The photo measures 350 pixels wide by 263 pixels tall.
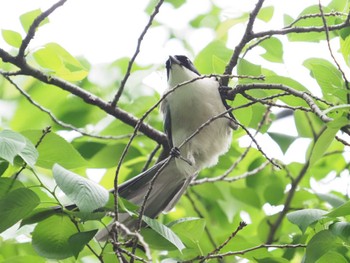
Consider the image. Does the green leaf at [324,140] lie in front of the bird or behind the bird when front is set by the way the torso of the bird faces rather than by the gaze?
in front

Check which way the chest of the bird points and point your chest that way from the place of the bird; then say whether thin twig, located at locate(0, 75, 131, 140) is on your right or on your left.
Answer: on your right

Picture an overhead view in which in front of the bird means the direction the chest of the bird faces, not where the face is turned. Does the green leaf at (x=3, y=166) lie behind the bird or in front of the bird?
in front

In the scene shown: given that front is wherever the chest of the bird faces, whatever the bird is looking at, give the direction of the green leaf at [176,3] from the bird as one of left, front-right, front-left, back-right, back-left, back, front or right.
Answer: back

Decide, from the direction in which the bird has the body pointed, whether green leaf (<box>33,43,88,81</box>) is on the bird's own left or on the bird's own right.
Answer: on the bird's own right

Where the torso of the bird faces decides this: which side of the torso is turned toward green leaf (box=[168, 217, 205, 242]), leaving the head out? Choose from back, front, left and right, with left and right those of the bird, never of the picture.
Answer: front

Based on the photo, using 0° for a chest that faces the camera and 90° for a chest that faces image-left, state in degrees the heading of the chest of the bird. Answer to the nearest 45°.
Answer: approximately 0°

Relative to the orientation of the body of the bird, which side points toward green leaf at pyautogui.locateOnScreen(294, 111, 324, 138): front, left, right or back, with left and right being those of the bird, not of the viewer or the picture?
left

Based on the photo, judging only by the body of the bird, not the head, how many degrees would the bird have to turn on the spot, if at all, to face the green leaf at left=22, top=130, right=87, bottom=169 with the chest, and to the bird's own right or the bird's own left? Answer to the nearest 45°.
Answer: approximately 45° to the bird's own right

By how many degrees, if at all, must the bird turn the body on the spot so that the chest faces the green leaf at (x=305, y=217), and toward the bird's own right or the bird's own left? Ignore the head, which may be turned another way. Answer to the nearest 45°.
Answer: approximately 90° to the bird's own left

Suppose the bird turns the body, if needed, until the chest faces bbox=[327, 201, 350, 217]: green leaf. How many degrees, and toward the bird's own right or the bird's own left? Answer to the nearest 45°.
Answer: approximately 90° to the bird's own left

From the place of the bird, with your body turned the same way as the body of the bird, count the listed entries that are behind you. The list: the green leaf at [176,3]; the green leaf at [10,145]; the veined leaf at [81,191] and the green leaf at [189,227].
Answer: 1
